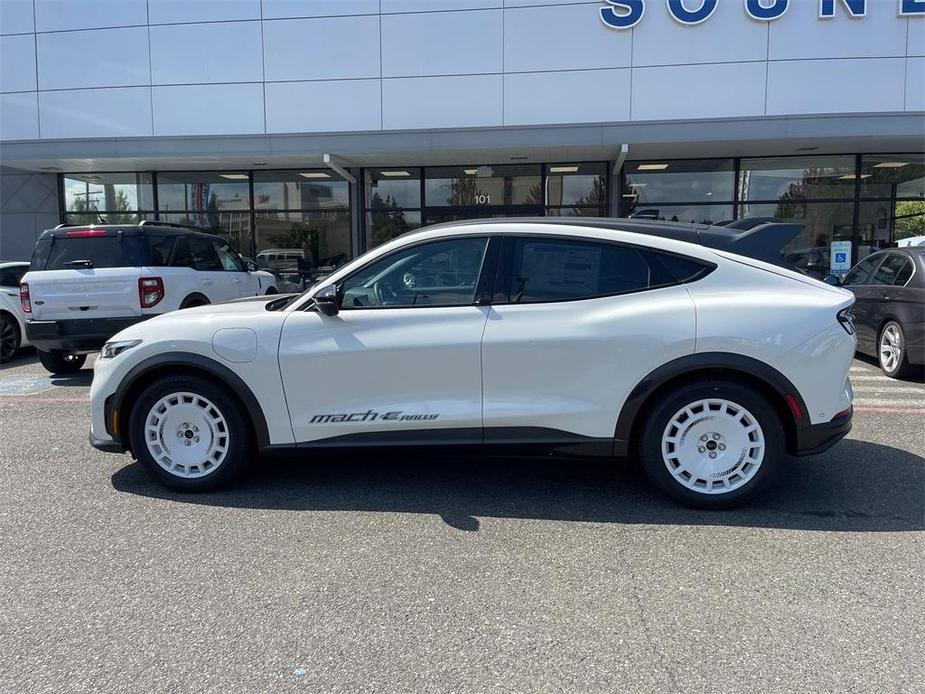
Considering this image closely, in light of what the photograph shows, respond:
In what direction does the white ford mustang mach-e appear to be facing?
to the viewer's left

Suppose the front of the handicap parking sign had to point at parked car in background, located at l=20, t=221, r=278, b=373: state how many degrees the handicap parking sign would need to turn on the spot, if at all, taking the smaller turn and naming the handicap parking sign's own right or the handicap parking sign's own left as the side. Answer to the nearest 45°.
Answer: approximately 45° to the handicap parking sign's own right

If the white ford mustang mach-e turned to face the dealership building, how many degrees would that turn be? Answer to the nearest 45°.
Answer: approximately 90° to its right

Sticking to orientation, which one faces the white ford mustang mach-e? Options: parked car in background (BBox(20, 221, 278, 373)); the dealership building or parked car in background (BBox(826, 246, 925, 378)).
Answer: the dealership building

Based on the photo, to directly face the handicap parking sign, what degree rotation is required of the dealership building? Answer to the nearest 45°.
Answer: approximately 90° to its left

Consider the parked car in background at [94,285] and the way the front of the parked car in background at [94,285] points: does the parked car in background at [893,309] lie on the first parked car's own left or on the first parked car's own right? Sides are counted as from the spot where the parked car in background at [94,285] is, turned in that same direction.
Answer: on the first parked car's own right

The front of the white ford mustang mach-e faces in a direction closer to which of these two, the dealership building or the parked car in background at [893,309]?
the dealership building

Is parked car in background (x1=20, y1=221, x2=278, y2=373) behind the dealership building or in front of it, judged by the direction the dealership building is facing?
in front
